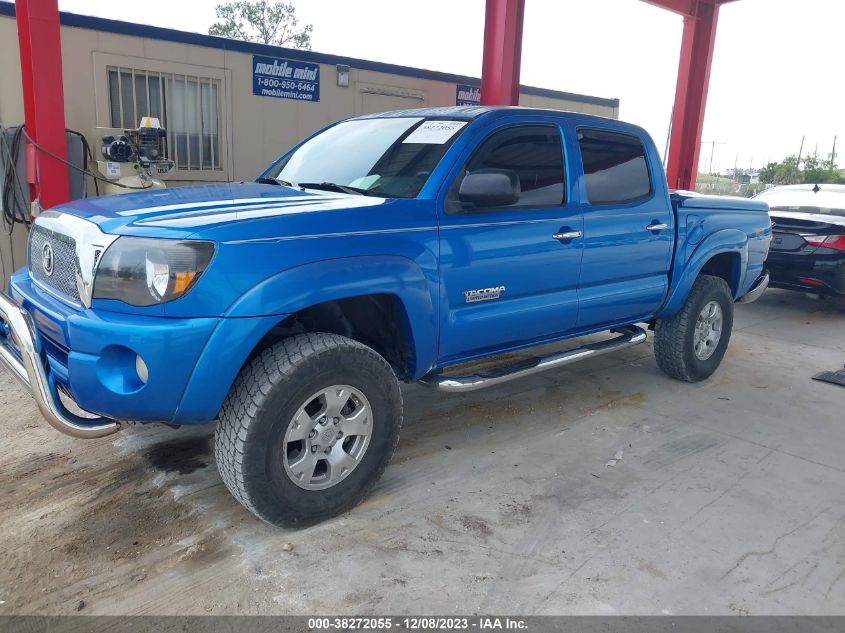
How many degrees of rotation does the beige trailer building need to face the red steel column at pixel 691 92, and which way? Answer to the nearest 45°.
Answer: approximately 45° to its left

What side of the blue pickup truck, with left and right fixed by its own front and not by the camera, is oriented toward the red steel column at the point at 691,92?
back

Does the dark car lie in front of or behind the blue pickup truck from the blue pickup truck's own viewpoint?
behind

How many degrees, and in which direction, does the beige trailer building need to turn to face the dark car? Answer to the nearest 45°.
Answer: approximately 45° to its left

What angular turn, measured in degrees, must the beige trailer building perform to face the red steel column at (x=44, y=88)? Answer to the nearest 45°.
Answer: approximately 45° to its right

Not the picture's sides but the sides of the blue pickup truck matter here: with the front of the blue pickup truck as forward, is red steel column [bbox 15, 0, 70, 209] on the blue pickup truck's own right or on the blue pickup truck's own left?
on the blue pickup truck's own right

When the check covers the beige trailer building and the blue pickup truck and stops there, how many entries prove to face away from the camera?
0

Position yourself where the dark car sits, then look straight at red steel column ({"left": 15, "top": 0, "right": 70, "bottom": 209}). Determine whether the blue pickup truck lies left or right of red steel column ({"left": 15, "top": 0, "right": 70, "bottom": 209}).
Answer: left

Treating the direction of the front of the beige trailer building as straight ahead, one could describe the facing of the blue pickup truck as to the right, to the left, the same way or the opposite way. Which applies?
to the right

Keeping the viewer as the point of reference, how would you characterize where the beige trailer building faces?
facing the viewer and to the right of the viewer
